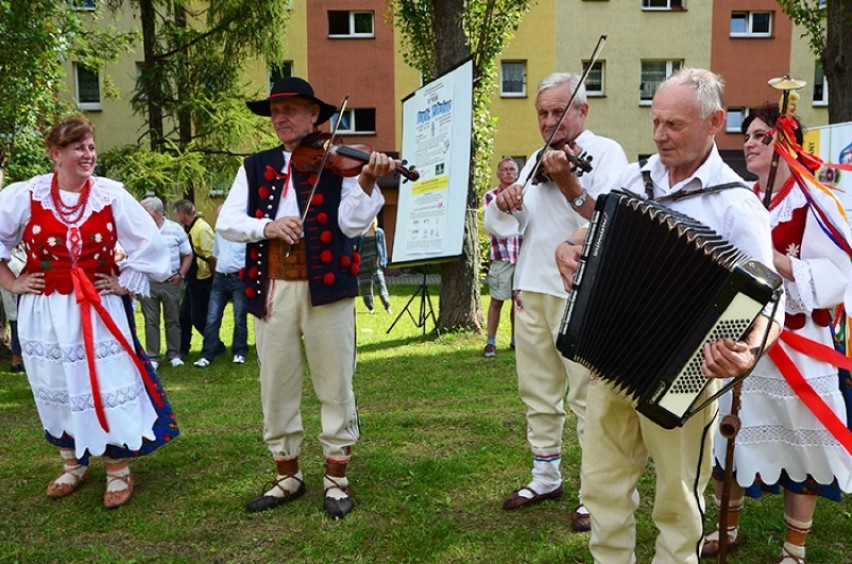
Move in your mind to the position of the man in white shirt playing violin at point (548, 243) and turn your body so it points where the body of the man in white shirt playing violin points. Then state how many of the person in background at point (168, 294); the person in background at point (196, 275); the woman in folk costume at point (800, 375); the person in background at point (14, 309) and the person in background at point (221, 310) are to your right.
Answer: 4

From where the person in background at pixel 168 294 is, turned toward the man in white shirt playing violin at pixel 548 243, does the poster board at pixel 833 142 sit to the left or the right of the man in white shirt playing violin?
left

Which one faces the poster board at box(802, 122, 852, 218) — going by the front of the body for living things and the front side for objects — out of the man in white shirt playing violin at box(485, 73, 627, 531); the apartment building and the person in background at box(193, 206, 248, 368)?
the apartment building

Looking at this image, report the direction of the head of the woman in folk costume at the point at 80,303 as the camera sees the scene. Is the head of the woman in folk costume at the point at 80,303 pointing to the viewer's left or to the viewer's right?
to the viewer's right

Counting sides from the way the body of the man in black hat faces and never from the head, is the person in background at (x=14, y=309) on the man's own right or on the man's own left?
on the man's own right

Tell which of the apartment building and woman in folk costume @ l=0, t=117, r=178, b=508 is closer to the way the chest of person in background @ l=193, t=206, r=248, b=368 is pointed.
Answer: the woman in folk costume

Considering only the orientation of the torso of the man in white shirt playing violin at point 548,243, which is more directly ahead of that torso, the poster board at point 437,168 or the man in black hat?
the man in black hat

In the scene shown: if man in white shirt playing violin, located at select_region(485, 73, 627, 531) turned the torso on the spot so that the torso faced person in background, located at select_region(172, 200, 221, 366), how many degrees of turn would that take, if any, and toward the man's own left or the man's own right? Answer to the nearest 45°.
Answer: approximately 90° to the man's own right

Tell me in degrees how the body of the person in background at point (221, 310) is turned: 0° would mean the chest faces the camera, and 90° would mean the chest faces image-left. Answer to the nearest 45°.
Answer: approximately 45°
